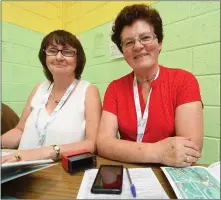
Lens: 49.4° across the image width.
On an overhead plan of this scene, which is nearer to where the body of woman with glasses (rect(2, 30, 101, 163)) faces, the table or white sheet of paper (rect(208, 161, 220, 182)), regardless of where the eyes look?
the table

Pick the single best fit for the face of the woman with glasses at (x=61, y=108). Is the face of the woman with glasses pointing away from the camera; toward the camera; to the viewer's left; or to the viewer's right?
toward the camera

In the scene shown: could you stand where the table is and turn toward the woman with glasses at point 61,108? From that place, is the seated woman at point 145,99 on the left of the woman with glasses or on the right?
right

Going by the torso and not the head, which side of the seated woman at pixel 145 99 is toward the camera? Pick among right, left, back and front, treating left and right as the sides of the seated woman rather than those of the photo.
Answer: front

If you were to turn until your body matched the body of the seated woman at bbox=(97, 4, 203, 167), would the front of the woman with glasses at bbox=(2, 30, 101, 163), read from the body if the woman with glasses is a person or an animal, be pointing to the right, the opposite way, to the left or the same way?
the same way

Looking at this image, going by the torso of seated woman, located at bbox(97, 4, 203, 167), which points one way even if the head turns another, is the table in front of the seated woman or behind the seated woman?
in front

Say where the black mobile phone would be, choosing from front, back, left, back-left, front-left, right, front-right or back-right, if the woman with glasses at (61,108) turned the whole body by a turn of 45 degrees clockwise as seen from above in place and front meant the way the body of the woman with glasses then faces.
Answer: left

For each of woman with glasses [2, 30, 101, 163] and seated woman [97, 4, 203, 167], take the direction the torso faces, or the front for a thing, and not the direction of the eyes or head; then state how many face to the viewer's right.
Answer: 0

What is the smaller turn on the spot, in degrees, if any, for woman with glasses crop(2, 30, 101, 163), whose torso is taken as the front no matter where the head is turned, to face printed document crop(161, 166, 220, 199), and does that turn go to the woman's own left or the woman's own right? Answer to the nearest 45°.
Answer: approximately 45° to the woman's own left

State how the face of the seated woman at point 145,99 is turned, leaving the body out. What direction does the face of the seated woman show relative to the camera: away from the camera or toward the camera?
toward the camera
